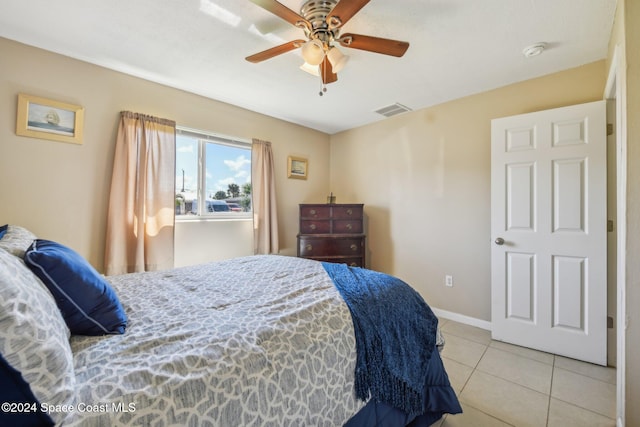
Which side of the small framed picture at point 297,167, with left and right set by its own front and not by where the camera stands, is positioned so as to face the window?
right

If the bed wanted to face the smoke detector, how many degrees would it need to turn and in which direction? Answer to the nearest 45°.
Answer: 0° — it already faces it

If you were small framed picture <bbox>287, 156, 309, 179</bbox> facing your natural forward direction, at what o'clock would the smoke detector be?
The smoke detector is roughly at 12 o'clock from the small framed picture.

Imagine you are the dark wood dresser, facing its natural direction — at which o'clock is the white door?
The white door is roughly at 10 o'clock from the dark wood dresser.

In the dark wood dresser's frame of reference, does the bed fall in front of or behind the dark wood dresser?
in front

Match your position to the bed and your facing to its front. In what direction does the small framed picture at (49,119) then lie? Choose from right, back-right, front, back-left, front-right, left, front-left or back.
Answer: back-left

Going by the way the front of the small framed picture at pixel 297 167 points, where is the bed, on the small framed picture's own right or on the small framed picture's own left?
on the small framed picture's own right

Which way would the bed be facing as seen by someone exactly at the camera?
facing to the right of the viewer

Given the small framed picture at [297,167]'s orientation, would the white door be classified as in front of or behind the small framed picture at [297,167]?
in front

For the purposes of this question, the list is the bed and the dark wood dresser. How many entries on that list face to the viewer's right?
1

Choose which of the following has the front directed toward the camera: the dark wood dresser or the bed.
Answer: the dark wood dresser

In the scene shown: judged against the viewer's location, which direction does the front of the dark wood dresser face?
facing the viewer

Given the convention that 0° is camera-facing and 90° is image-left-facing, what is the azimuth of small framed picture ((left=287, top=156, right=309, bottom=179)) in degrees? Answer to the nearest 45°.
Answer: approximately 315°
